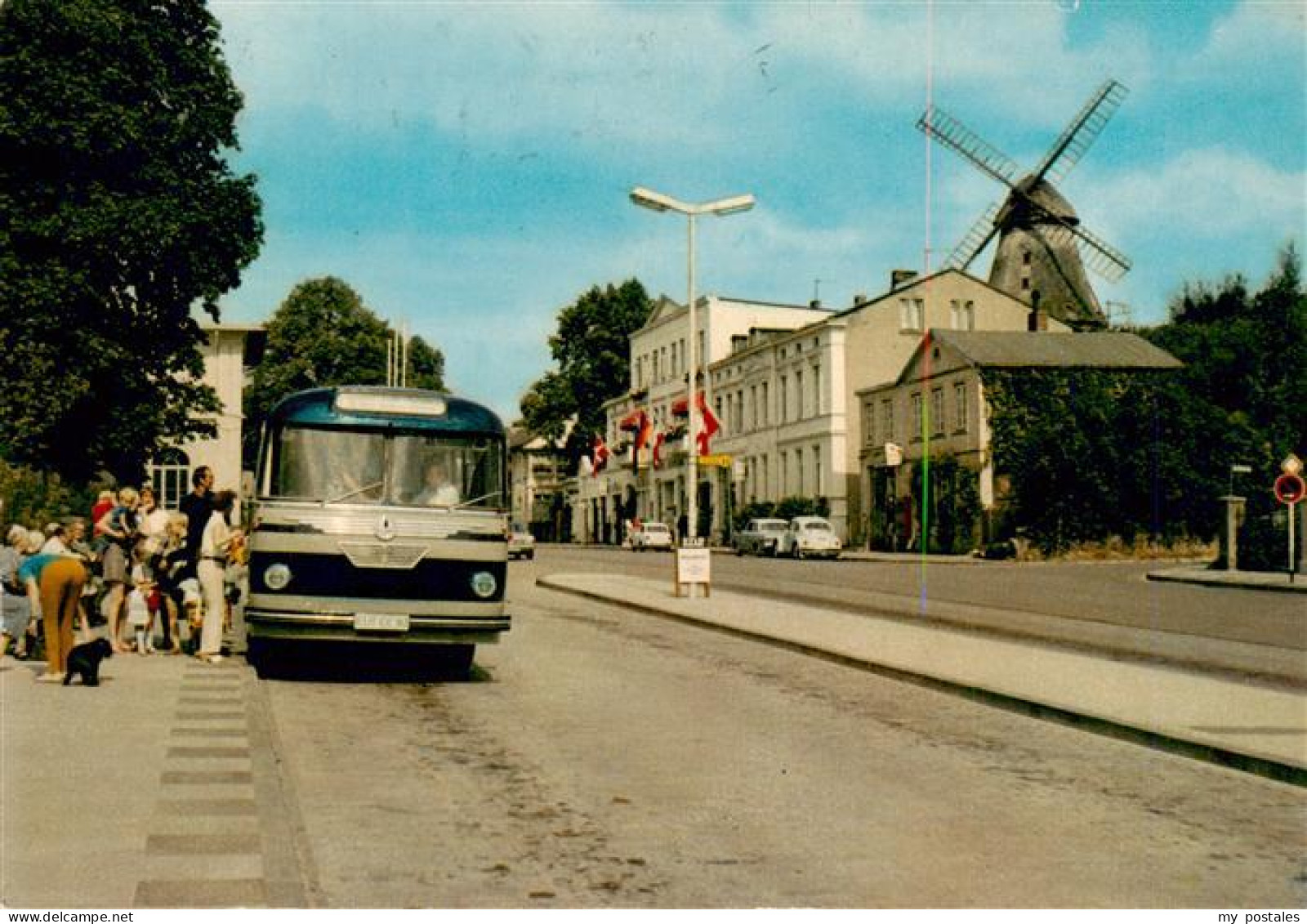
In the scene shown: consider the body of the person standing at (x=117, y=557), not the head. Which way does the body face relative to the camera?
to the viewer's right

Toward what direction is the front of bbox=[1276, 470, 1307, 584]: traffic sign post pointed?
toward the camera

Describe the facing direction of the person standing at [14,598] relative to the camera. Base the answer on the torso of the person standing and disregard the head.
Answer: to the viewer's right

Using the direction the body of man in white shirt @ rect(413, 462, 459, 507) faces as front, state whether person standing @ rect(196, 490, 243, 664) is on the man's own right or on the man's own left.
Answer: on the man's own right

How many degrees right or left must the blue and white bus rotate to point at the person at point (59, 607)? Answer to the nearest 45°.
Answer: approximately 90° to its right

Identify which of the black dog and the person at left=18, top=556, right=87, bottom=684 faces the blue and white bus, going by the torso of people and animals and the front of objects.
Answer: the black dog

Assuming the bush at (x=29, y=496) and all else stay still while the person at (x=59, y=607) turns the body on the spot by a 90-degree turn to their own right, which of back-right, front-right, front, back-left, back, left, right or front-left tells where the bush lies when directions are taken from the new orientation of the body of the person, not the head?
front-left

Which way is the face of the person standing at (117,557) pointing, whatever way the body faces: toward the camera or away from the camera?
toward the camera

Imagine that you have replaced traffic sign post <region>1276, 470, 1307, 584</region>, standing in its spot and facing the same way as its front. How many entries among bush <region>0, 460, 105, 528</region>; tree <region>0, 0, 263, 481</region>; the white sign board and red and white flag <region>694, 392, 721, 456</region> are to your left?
0

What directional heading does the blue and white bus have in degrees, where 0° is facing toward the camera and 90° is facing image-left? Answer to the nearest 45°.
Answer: approximately 0°

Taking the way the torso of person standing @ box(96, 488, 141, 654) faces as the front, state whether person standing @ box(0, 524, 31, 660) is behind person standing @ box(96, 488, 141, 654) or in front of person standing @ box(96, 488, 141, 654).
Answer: behind

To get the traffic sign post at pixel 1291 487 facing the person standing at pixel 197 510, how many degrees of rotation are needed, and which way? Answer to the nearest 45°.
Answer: approximately 45° to its right

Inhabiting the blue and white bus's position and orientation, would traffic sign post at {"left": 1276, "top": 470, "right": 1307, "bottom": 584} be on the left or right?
on its left

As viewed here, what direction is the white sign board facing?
toward the camera

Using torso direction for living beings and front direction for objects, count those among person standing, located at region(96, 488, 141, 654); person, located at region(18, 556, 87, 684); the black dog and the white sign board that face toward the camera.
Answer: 1

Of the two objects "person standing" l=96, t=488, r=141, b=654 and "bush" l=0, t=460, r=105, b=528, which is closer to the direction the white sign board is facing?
the person standing

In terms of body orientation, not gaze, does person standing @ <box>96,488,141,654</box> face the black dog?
no

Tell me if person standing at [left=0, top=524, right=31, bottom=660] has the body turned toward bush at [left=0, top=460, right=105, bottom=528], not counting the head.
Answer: no

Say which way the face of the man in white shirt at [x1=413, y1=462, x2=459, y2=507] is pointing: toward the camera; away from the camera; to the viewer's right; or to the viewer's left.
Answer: toward the camera
